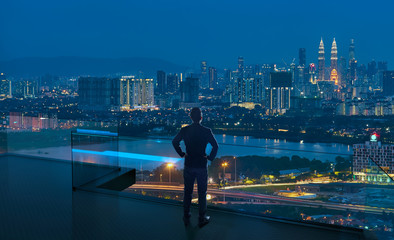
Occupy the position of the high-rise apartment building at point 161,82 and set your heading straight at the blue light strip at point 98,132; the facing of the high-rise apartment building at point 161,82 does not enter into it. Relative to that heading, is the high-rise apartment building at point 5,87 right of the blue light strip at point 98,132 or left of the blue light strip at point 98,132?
right

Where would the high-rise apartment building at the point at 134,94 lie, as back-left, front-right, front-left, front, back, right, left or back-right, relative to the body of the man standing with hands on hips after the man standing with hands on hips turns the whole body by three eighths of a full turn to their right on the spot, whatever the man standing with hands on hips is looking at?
back-left

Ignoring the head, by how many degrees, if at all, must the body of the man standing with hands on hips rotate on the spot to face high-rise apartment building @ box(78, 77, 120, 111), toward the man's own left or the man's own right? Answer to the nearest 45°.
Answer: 0° — they already face it

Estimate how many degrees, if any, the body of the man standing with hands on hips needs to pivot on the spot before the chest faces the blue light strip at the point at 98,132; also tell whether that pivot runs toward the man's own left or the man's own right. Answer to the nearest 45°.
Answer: approximately 45° to the man's own left

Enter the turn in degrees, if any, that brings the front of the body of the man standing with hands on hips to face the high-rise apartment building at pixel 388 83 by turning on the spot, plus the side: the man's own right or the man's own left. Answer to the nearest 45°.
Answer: approximately 45° to the man's own right

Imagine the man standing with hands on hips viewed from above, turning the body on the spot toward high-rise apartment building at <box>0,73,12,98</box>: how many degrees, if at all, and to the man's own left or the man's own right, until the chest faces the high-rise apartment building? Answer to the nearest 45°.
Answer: approximately 45° to the man's own left

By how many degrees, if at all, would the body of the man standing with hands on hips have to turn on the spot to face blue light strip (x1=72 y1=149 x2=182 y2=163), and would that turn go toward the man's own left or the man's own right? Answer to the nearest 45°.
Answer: approximately 45° to the man's own left

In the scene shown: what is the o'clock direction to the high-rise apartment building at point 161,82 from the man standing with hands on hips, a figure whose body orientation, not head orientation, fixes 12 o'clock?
The high-rise apartment building is roughly at 12 o'clock from the man standing with hands on hips.

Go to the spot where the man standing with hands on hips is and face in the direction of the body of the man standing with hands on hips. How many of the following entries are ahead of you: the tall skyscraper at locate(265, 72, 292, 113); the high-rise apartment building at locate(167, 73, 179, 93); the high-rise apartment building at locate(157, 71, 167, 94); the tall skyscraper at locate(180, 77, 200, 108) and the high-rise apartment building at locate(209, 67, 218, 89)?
5

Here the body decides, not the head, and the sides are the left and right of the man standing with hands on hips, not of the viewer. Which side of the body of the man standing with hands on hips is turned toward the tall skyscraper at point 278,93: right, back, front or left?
front

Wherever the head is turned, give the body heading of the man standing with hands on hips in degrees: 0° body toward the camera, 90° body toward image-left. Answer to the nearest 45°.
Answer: approximately 180°

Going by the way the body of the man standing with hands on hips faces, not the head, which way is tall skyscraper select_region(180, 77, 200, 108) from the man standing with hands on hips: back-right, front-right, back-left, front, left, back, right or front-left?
front

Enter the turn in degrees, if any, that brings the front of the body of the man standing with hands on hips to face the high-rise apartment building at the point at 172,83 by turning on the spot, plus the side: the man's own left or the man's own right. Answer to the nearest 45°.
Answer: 0° — they already face it
